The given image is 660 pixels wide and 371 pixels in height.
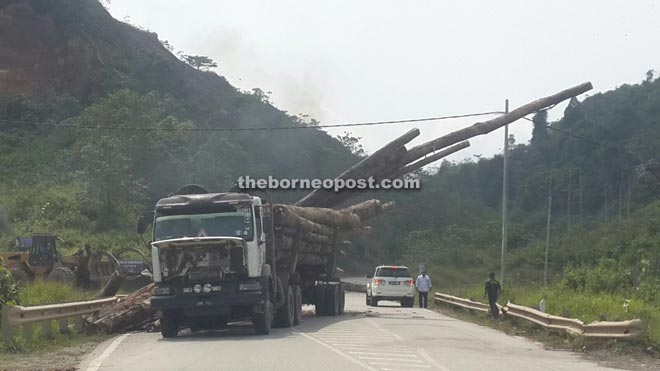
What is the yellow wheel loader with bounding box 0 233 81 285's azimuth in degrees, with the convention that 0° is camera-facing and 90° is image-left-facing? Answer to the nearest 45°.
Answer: approximately 270°

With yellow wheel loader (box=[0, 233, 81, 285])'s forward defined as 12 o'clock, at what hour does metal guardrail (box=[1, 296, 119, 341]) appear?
The metal guardrail is roughly at 3 o'clock from the yellow wheel loader.

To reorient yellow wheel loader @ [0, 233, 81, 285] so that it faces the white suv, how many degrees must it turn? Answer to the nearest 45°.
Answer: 0° — it already faces it

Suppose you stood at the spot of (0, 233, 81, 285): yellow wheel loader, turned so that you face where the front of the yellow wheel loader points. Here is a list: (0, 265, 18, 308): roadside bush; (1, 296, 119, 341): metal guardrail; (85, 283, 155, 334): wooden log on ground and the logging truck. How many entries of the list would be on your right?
4

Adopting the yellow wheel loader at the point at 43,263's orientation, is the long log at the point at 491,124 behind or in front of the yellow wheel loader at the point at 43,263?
in front
